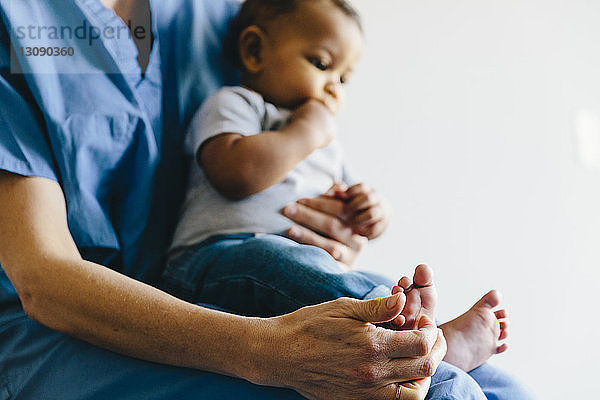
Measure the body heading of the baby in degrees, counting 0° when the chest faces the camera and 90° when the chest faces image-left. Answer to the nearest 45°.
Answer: approximately 315°
